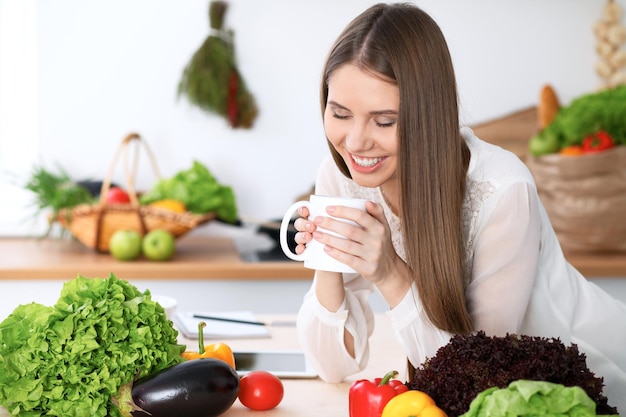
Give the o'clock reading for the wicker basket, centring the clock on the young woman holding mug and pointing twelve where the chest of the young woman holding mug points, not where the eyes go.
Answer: The wicker basket is roughly at 3 o'clock from the young woman holding mug.

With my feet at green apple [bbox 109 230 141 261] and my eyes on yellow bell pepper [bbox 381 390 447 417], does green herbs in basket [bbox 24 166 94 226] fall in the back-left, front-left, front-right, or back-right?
back-right

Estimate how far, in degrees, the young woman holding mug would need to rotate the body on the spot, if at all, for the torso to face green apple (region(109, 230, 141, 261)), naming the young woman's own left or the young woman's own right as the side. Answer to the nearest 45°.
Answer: approximately 90° to the young woman's own right

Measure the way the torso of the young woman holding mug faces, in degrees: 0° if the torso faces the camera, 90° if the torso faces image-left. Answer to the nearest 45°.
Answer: approximately 45°

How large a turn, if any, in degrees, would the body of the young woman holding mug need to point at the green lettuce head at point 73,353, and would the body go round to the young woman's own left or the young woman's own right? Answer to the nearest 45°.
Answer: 0° — they already face it

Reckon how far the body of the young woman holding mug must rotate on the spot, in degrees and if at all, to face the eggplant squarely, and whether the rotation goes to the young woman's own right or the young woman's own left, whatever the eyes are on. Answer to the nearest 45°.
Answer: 0° — they already face it
